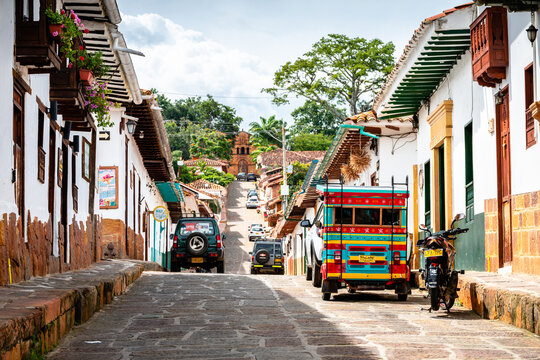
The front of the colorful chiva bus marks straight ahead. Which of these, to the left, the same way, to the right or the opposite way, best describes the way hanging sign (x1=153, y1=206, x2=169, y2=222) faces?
the opposite way

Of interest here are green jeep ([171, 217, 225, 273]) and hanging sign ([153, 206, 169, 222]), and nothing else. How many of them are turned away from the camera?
1

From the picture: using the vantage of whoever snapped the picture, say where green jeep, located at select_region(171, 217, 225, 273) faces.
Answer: facing away from the viewer

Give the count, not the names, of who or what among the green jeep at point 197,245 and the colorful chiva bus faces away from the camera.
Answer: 2

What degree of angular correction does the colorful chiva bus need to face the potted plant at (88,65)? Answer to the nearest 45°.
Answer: approximately 90° to its left

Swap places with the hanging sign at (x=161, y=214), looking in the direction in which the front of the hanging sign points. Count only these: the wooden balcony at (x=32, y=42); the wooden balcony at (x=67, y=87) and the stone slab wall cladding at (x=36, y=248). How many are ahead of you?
3

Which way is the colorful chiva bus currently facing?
away from the camera

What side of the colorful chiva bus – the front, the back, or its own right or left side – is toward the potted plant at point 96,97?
left

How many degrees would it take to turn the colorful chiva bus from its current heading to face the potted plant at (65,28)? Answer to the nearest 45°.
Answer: approximately 135° to its left
